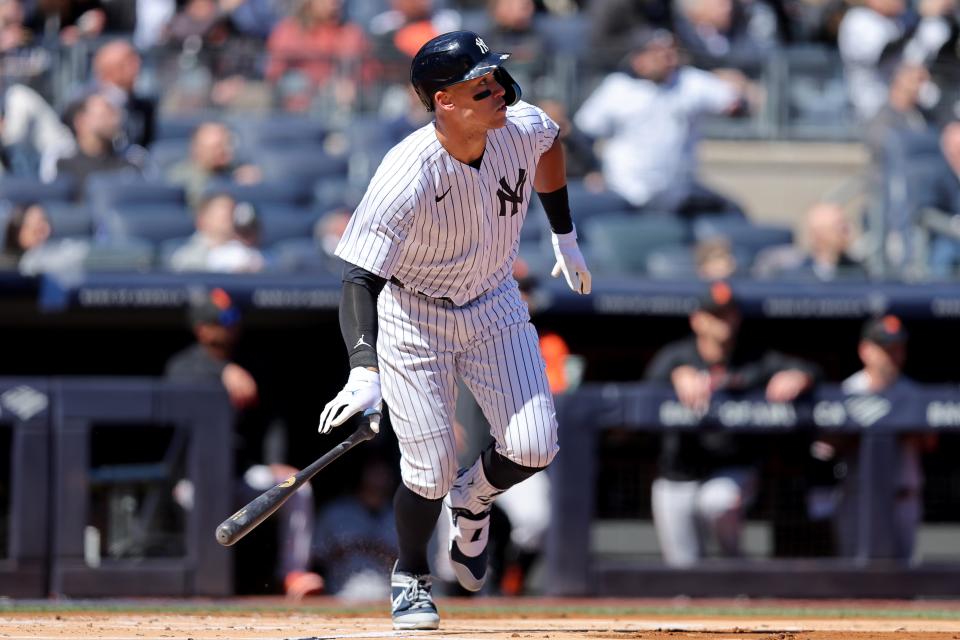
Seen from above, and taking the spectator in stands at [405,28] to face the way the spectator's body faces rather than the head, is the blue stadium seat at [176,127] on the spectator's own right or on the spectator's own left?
on the spectator's own right

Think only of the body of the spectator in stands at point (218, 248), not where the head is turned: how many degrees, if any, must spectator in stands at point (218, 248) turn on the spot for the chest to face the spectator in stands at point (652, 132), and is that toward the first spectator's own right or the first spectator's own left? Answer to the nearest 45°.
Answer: approximately 135° to the first spectator's own left

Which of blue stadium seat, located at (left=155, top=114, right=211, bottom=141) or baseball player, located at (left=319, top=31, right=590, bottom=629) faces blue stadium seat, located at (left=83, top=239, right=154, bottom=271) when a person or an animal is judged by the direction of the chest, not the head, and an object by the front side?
blue stadium seat, located at (left=155, top=114, right=211, bottom=141)

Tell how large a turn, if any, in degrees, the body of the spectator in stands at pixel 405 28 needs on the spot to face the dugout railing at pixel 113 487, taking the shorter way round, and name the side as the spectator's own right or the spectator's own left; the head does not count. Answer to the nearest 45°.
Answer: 0° — they already face it

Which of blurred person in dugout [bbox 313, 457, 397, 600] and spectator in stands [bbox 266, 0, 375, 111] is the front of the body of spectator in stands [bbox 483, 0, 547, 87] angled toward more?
the blurred person in dugout

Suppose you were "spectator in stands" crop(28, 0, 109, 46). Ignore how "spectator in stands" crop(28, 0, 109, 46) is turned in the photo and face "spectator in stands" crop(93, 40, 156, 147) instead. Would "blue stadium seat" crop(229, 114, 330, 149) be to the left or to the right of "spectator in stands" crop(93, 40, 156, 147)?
left
